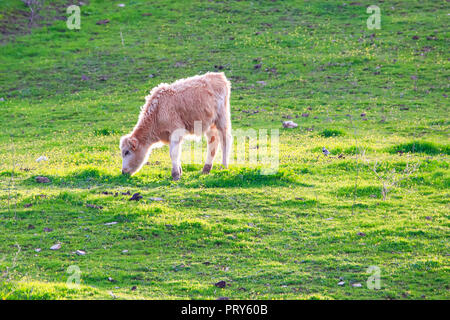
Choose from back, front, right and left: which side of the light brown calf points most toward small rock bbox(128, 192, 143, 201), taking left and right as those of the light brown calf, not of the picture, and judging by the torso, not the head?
left

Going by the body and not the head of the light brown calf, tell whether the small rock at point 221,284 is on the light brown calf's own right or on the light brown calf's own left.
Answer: on the light brown calf's own left

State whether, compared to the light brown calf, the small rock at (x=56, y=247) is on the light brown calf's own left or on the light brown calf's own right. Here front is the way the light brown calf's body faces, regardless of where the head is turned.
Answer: on the light brown calf's own left

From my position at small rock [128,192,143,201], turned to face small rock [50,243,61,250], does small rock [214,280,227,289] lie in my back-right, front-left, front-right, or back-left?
front-left

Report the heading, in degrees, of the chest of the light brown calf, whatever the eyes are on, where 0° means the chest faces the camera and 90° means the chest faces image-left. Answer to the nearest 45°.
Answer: approximately 90°

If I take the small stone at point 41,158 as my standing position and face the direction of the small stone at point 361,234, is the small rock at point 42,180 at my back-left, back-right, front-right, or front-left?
front-right

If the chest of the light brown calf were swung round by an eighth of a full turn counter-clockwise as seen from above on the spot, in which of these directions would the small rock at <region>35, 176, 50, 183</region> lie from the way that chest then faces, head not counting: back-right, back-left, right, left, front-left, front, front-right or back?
front-right

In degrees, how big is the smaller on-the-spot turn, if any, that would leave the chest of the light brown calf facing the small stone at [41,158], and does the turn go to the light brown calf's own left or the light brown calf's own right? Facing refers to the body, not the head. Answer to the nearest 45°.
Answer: approximately 45° to the light brown calf's own right

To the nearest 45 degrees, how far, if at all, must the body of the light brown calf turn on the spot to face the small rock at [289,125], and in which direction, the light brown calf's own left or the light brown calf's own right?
approximately 135° to the light brown calf's own right

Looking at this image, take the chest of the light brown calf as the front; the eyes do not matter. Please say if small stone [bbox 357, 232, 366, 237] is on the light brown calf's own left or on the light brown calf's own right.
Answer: on the light brown calf's own left
